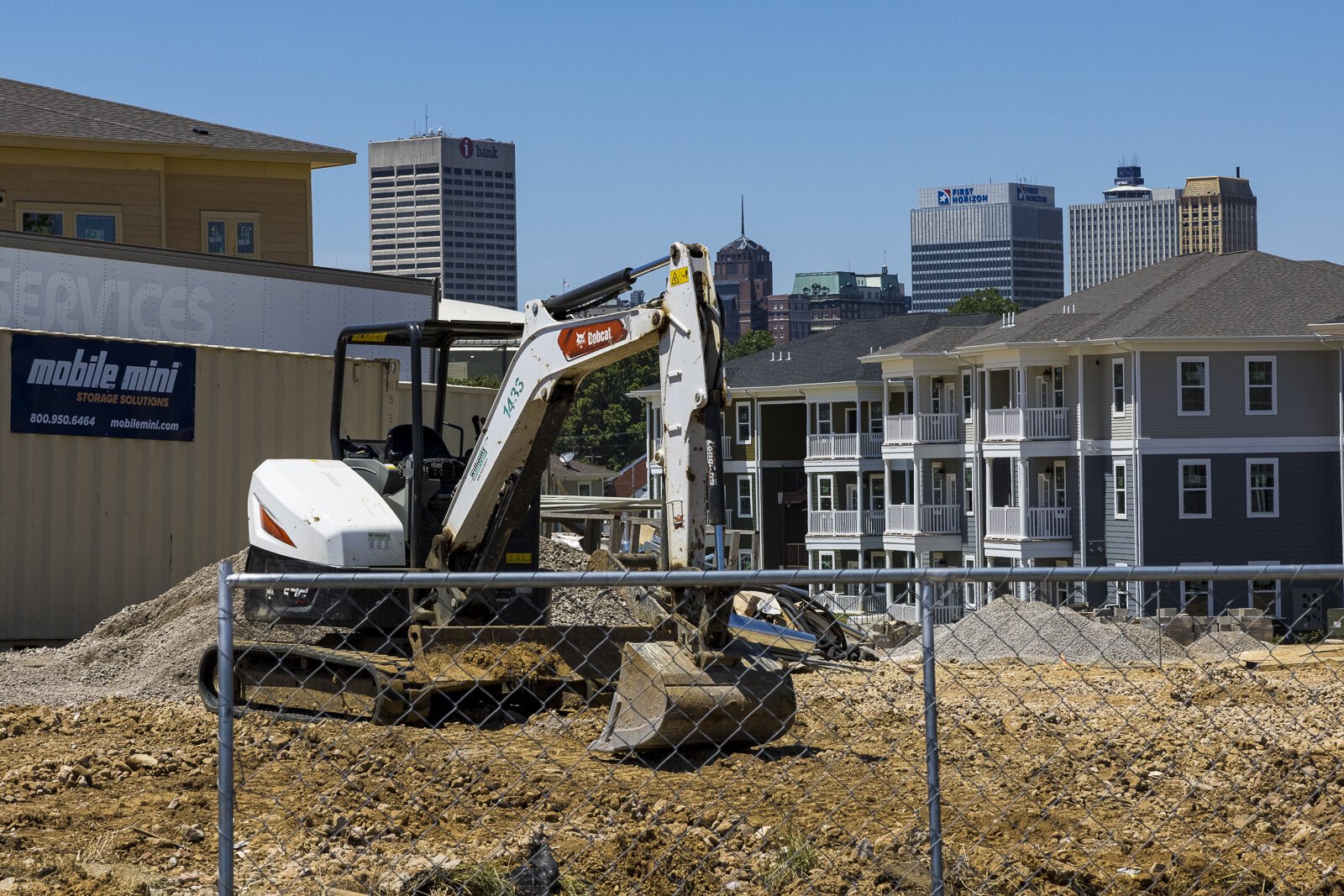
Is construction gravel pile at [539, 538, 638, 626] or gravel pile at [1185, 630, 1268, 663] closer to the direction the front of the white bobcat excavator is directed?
the gravel pile at [1185, 630, 1268, 663]

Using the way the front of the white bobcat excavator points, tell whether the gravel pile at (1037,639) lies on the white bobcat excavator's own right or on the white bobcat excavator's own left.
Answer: on the white bobcat excavator's own left

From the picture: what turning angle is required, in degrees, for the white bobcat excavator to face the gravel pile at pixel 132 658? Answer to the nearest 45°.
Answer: approximately 180°

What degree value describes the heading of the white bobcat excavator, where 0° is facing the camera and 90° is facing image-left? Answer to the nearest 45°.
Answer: approximately 315°

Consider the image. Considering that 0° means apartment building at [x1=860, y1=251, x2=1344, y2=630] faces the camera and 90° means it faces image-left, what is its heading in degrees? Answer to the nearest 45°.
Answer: approximately 45°
